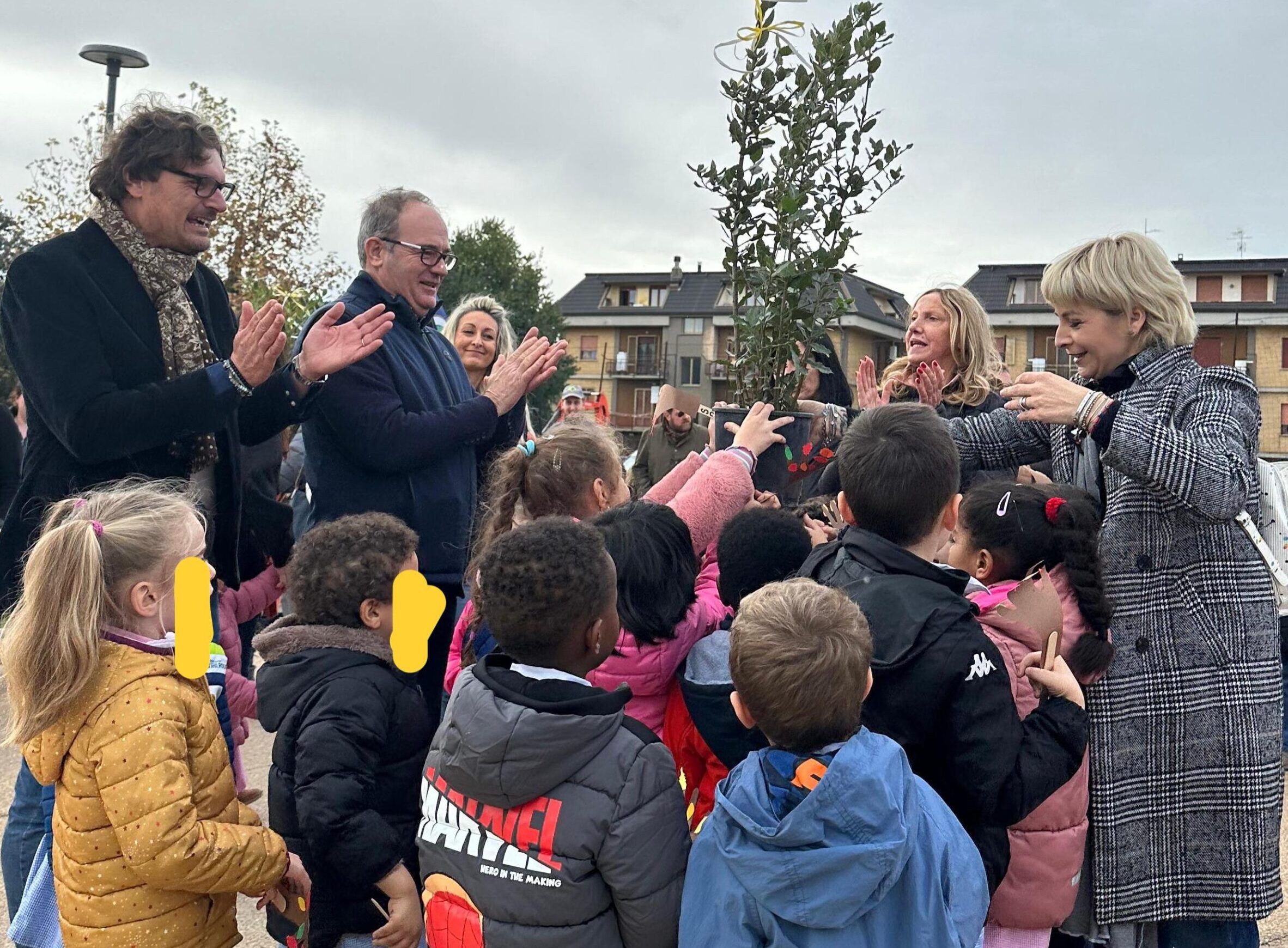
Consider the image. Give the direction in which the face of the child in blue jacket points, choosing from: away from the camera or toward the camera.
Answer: away from the camera

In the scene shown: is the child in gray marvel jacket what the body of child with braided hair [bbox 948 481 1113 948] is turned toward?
no

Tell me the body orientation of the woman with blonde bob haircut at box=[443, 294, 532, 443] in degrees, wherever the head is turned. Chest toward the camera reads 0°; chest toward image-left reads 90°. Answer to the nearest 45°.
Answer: approximately 0°

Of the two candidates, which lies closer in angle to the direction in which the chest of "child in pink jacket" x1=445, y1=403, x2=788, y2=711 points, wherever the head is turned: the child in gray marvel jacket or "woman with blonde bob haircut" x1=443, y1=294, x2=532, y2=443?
the woman with blonde bob haircut

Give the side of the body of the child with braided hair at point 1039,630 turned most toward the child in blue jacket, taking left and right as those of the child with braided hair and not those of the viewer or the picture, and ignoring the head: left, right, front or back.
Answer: left

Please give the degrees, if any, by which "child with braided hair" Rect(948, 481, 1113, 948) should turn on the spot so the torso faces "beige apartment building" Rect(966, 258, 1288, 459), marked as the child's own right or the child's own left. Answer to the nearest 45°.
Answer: approximately 45° to the child's own right

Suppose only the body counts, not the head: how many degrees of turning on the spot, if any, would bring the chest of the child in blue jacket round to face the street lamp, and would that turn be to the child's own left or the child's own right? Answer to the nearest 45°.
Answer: approximately 45° to the child's own left

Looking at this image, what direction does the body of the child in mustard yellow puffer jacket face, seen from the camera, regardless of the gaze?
to the viewer's right

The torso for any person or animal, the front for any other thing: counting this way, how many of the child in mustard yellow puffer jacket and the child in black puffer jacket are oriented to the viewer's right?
2

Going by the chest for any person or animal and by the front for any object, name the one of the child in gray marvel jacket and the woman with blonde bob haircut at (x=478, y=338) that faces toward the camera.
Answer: the woman with blonde bob haircut

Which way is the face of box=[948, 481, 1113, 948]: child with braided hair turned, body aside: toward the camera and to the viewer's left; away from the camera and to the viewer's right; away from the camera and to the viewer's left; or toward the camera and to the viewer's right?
away from the camera and to the viewer's left

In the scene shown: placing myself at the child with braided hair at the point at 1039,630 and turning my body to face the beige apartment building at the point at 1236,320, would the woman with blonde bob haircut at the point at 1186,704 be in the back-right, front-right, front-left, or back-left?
front-right

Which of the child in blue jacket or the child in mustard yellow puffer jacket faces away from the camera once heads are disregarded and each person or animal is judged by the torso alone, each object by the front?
the child in blue jacket

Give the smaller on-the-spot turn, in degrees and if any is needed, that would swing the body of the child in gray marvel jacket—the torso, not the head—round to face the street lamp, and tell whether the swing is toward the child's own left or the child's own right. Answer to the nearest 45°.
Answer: approximately 90° to the child's own left

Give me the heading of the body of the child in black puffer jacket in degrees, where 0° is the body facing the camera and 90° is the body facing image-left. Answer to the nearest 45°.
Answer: approximately 270°

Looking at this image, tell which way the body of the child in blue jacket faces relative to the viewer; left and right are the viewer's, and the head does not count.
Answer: facing away from the viewer

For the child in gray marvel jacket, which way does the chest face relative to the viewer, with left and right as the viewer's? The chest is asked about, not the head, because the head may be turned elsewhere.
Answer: facing away from the viewer and to the right of the viewer

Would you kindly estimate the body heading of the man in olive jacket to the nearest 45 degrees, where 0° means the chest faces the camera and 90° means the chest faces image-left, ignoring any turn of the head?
approximately 315°
